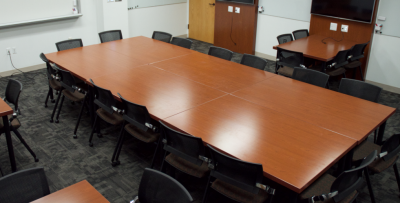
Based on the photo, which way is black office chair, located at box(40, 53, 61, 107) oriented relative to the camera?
to the viewer's right

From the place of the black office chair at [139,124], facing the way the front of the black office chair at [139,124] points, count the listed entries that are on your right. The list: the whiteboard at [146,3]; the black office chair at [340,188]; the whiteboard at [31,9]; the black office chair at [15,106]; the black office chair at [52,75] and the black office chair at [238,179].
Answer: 2

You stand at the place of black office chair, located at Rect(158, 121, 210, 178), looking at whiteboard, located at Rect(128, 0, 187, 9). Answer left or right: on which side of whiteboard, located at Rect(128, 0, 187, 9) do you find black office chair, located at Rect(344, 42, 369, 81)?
right

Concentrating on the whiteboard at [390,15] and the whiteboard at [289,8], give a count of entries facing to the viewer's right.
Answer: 0

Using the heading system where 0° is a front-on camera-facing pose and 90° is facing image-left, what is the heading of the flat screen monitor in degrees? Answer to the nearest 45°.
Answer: approximately 45°

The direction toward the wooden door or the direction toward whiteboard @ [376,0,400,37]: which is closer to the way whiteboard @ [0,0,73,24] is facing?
the whiteboard

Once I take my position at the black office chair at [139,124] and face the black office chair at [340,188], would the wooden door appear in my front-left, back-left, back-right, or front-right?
back-left

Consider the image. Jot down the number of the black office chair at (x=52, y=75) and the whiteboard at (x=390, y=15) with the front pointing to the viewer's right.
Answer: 1

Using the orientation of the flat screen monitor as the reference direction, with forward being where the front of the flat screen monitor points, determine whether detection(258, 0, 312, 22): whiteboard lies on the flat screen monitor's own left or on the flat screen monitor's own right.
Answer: on the flat screen monitor's own right

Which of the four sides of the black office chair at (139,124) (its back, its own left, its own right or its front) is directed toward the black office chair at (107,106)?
left

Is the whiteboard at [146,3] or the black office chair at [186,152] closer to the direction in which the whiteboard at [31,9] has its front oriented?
the black office chair

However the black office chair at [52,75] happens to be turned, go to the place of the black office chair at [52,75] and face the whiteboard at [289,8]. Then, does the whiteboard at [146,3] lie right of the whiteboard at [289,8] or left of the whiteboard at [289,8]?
left
